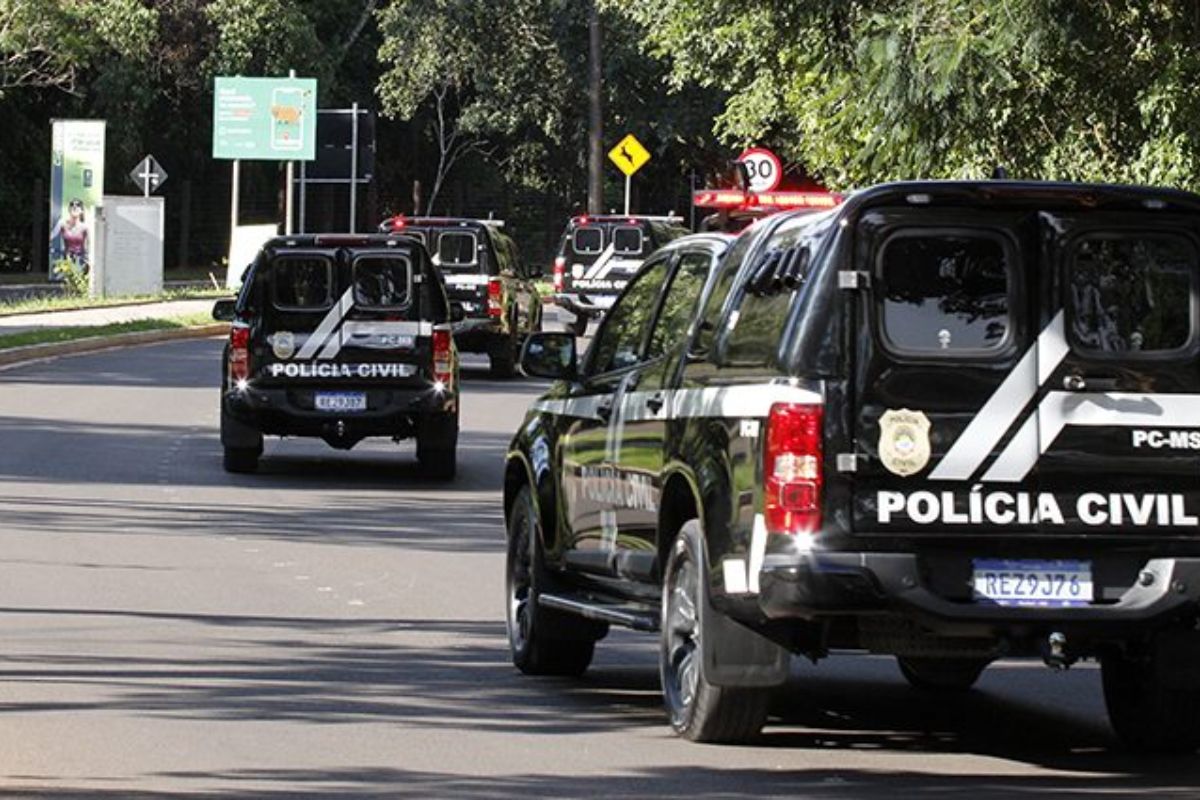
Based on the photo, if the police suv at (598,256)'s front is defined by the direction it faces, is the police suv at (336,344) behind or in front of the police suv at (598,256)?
behind

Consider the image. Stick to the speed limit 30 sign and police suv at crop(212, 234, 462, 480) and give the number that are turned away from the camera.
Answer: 1

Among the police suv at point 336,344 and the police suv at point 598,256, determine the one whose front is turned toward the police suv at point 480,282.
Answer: the police suv at point 336,344

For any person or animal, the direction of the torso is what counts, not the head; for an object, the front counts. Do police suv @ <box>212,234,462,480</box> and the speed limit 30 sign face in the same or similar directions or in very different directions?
very different directions

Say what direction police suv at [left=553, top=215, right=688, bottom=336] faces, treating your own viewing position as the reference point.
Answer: facing away from the viewer and to the right of the viewer

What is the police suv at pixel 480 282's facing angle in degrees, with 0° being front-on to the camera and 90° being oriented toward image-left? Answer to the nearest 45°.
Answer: approximately 225°

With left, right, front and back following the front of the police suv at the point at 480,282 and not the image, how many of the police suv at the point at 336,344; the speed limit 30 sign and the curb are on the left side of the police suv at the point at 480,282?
1

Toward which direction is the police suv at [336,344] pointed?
away from the camera

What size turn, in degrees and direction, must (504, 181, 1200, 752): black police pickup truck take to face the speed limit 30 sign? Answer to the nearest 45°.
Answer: approximately 45° to its right

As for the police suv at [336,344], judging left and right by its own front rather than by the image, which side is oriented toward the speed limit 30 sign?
front

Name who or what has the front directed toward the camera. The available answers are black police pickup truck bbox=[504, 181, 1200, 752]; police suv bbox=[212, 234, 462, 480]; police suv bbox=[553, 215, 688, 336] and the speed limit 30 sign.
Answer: the speed limit 30 sign

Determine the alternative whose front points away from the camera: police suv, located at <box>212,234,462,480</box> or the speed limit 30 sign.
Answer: the police suv

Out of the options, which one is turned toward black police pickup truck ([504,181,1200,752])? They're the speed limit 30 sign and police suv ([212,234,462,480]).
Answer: the speed limit 30 sign

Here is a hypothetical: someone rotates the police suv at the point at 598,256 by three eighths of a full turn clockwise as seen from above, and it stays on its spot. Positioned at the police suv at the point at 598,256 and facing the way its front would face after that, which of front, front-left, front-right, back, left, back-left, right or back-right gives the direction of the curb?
front-right

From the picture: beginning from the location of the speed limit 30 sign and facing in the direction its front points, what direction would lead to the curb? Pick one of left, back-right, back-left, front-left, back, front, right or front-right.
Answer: right
